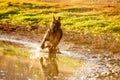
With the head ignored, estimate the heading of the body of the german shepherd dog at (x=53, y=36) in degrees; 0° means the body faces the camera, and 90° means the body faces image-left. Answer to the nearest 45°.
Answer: approximately 315°
